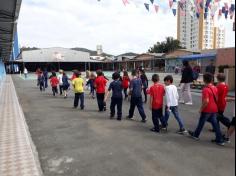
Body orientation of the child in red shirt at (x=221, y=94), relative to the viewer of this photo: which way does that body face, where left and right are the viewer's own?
facing away from the viewer and to the left of the viewer

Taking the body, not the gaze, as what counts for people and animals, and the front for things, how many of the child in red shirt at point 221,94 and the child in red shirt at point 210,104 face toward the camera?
0

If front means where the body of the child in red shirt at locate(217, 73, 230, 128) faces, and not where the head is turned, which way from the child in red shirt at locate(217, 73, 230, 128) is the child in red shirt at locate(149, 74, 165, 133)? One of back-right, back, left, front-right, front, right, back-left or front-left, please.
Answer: front-left

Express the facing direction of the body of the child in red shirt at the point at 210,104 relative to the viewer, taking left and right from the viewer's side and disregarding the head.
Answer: facing away from the viewer and to the left of the viewer

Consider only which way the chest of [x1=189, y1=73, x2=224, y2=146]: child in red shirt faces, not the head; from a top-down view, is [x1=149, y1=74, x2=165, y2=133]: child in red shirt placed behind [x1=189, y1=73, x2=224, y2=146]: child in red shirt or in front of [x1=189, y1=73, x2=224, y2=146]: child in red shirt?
in front
